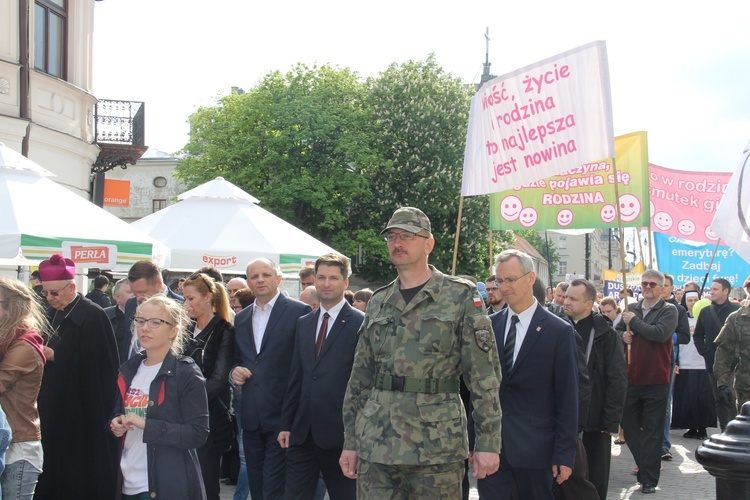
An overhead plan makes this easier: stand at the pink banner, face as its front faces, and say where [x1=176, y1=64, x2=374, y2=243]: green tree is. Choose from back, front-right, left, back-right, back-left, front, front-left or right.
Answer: back-right

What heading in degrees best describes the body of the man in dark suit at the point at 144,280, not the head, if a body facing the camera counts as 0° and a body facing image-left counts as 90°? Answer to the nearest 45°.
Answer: approximately 45°

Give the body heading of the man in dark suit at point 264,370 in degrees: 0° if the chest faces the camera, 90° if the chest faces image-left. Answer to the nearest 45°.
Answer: approximately 45°

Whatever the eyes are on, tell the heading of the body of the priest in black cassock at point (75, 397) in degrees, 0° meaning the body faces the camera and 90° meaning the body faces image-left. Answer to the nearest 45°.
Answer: approximately 45°

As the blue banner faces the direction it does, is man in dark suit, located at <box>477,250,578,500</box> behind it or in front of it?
in front

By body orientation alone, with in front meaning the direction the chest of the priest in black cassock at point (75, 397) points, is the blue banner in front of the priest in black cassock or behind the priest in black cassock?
behind

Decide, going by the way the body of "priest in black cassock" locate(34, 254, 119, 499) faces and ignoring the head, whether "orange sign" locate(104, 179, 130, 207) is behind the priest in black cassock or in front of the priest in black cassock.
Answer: behind

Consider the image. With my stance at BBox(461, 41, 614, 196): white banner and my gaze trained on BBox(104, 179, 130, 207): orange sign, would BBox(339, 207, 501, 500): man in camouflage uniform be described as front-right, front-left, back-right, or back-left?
back-left

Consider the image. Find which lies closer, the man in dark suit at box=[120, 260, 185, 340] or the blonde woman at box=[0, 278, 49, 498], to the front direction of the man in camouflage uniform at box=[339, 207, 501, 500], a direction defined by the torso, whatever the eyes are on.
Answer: the blonde woman
